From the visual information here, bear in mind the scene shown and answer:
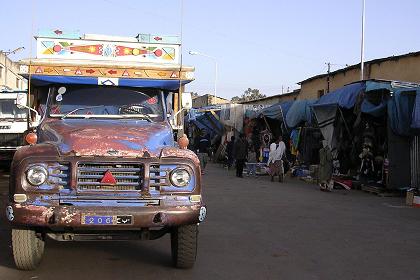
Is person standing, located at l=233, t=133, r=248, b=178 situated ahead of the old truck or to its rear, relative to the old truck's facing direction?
to the rear

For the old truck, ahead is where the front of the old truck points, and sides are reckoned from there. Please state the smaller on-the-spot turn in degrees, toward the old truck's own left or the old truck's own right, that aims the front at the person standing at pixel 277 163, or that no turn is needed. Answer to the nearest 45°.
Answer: approximately 135° to the old truck's own left

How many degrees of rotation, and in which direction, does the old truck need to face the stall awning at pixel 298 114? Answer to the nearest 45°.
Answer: approximately 135° to its left

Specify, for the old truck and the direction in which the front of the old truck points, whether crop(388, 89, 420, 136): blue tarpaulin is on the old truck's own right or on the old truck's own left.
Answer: on the old truck's own left

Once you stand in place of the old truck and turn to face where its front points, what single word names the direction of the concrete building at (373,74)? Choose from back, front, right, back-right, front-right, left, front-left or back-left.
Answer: back-left

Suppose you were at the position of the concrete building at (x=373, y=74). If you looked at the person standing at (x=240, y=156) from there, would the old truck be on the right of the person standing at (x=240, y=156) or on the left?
left

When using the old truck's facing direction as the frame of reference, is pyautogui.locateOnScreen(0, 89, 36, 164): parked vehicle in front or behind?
behind

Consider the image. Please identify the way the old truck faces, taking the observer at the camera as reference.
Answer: facing the viewer

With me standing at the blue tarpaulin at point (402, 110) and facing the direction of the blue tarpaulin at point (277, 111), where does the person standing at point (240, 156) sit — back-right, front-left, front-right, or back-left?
front-left

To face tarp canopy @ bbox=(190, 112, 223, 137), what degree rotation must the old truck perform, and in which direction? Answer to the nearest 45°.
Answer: approximately 180°
